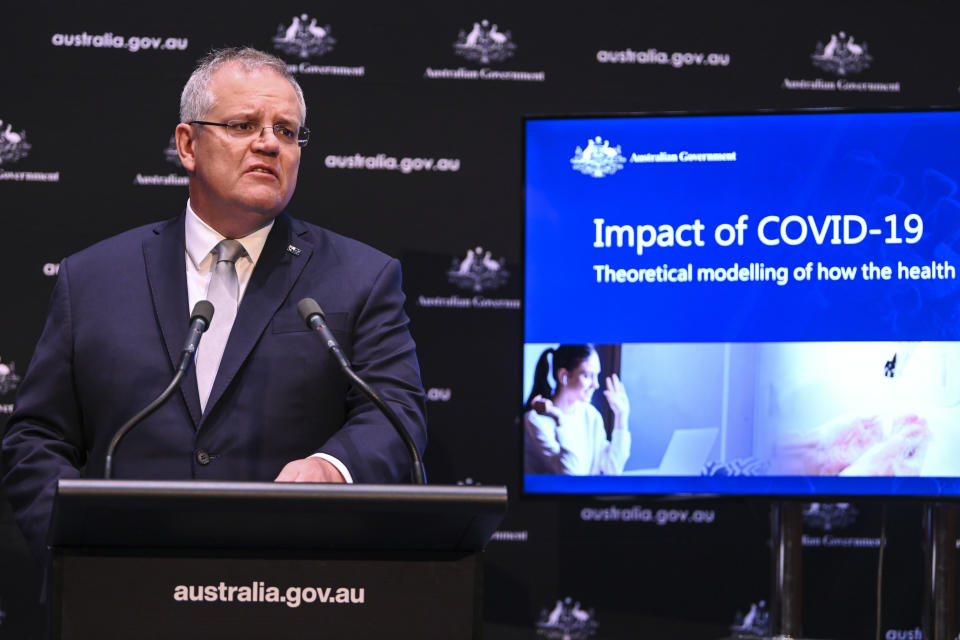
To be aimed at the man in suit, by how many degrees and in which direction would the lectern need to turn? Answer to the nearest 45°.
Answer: approximately 180°

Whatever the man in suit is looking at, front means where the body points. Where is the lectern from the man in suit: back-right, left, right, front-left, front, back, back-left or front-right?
front

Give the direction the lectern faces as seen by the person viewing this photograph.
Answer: facing the viewer

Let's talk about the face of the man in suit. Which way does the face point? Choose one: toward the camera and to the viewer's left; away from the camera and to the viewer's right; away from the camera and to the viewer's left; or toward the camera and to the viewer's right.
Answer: toward the camera and to the viewer's right

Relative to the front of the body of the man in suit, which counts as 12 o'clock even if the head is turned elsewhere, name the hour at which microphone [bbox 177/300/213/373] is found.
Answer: The microphone is roughly at 12 o'clock from the man in suit.

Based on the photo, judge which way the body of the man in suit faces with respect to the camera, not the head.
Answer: toward the camera

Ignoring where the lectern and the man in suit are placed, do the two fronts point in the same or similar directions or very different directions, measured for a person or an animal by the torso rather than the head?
same or similar directions
